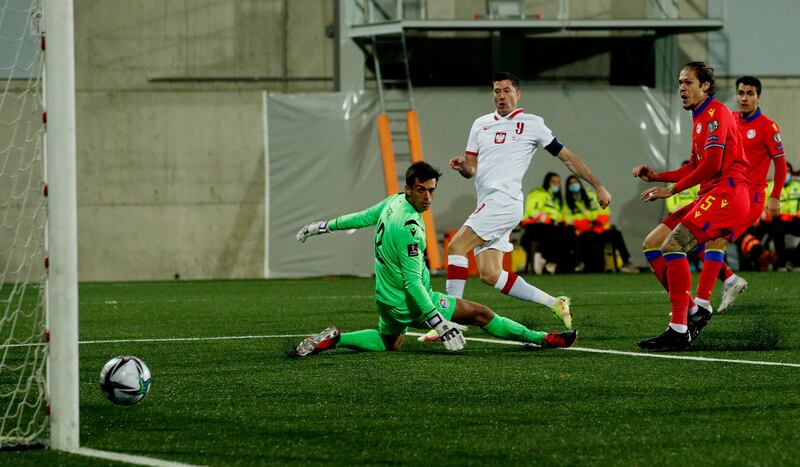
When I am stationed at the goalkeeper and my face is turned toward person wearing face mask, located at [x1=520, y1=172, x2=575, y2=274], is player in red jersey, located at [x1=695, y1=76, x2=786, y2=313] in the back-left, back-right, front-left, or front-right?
front-right

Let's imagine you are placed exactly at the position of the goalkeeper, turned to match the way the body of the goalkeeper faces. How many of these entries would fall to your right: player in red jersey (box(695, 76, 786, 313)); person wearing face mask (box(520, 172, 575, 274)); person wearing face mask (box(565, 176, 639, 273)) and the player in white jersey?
0

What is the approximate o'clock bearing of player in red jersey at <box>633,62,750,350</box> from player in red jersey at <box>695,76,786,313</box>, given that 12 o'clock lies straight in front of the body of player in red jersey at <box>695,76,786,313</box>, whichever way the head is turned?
player in red jersey at <box>633,62,750,350</box> is roughly at 11 o'clock from player in red jersey at <box>695,76,786,313</box>.

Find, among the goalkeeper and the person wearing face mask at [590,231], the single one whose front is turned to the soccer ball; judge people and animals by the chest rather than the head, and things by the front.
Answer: the person wearing face mask

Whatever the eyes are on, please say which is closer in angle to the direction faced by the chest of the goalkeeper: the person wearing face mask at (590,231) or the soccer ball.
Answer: the person wearing face mask

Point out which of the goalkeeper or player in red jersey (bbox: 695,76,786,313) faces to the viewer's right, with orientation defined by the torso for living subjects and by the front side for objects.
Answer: the goalkeeper

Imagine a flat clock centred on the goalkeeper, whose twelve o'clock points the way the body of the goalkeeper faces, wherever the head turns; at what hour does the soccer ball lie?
The soccer ball is roughly at 4 o'clock from the goalkeeper.

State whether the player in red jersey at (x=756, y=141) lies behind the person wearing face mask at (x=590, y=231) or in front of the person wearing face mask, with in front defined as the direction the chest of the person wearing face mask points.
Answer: in front

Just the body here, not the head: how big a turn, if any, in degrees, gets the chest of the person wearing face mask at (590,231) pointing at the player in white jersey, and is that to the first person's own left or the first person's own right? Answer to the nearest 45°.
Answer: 0° — they already face them

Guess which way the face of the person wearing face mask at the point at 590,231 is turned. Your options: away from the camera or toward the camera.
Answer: toward the camera

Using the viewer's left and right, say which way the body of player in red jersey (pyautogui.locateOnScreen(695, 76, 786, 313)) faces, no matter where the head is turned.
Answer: facing the viewer and to the left of the viewer

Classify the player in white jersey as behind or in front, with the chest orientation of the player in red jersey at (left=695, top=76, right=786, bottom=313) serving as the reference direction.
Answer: in front

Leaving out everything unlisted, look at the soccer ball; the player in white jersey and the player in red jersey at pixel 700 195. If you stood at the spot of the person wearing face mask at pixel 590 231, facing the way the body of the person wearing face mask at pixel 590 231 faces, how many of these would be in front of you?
3

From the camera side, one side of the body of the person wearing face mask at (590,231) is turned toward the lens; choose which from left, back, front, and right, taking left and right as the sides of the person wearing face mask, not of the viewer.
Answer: front

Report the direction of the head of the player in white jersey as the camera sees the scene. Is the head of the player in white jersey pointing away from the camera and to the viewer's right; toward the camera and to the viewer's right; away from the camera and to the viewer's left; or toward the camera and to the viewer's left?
toward the camera and to the viewer's left

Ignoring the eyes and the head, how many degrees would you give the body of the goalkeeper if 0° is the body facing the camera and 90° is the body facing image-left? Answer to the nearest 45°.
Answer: approximately 270°
